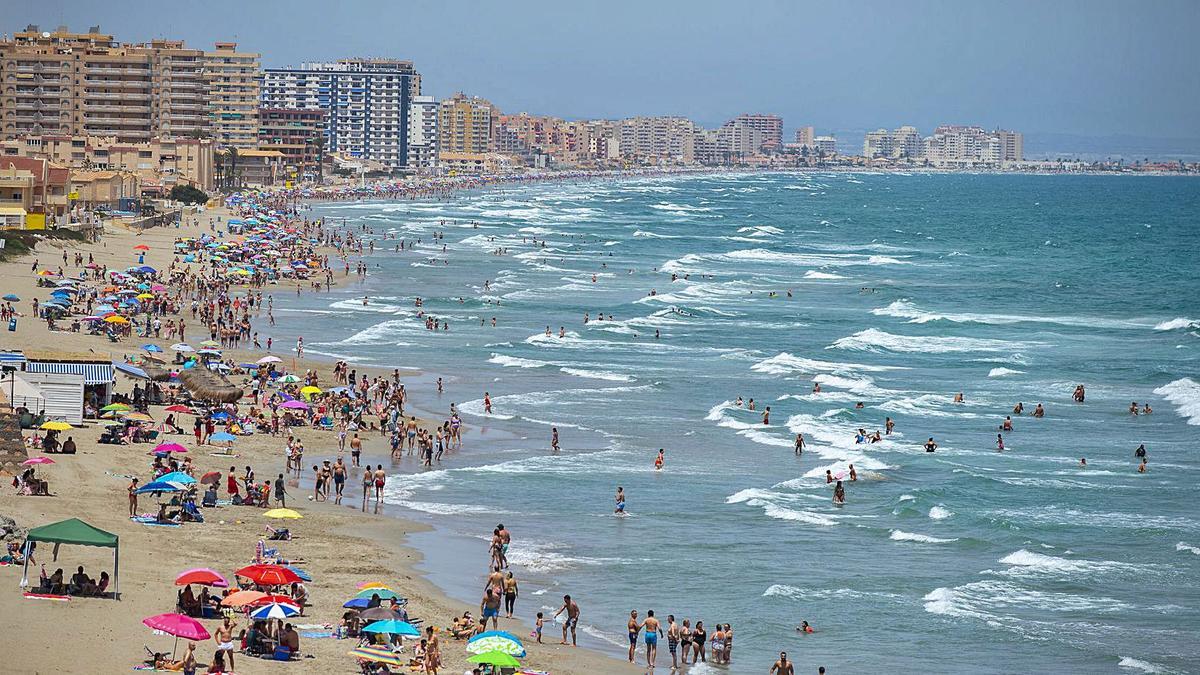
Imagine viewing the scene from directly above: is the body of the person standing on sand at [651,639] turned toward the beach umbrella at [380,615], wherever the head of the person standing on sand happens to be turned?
no

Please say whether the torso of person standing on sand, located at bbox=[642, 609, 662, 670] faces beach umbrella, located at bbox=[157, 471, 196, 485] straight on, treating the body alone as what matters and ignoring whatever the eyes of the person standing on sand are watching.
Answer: no
